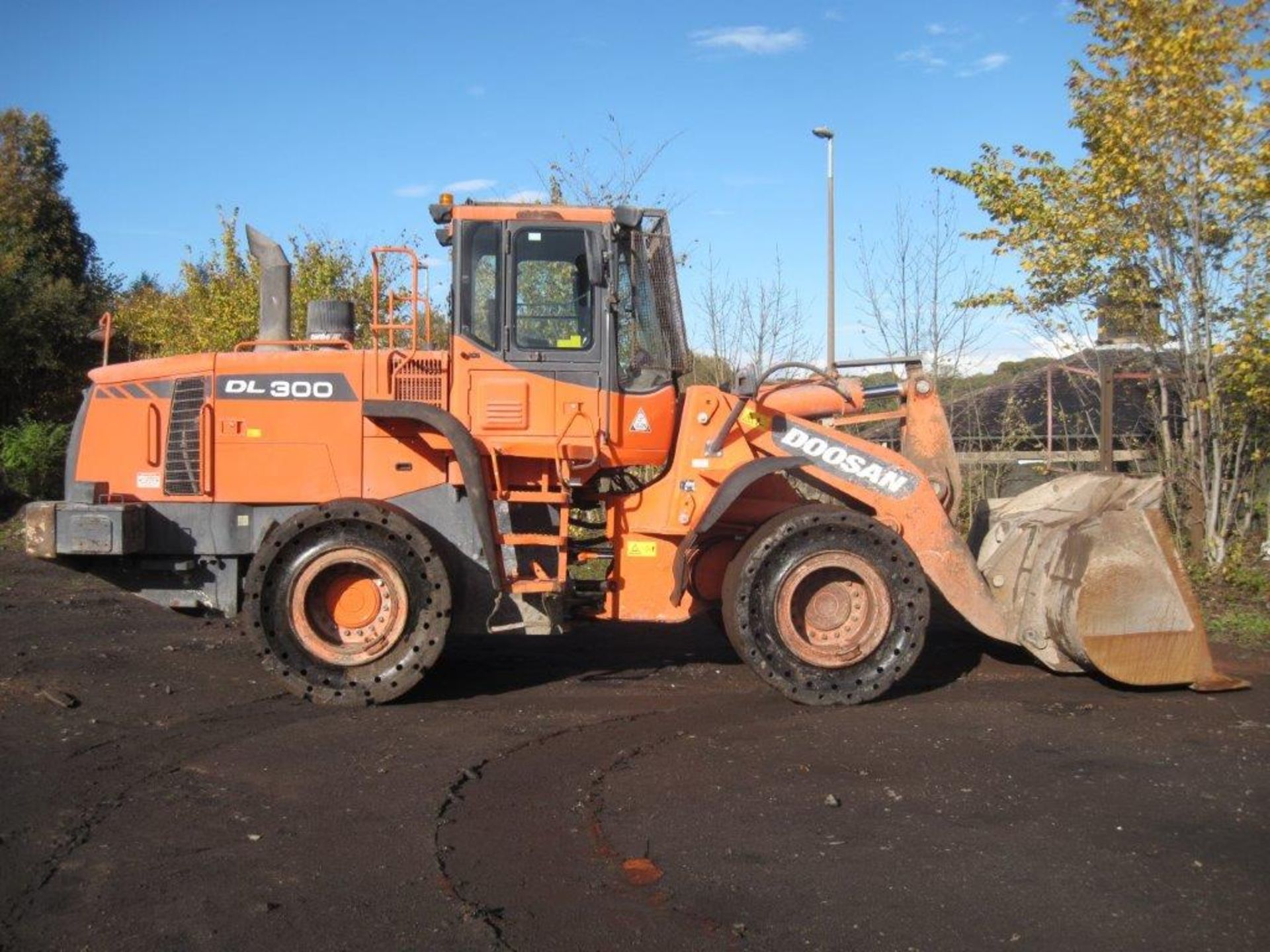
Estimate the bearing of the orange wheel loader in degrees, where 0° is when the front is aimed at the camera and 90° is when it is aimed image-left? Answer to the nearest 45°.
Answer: approximately 270°

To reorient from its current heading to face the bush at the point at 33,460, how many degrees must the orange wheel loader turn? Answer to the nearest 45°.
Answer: approximately 135° to its left

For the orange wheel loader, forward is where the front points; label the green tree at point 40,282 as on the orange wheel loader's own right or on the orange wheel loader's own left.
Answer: on the orange wheel loader's own left

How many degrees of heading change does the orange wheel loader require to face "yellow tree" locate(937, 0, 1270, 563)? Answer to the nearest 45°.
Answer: approximately 45° to its left
